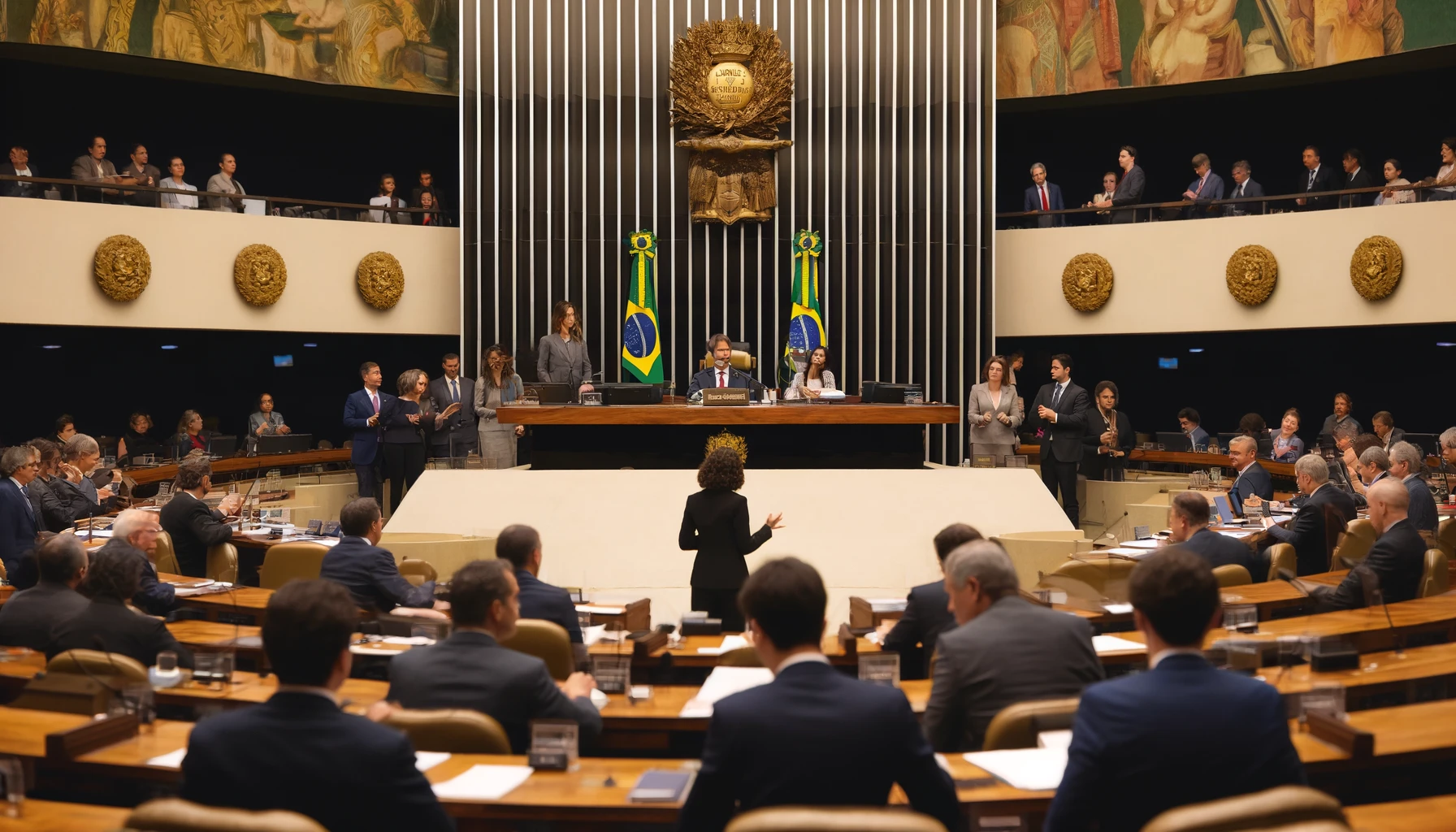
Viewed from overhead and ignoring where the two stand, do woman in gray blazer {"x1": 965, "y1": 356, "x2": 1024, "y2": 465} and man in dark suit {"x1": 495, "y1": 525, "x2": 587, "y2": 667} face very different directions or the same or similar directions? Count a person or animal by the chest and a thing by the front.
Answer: very different directions

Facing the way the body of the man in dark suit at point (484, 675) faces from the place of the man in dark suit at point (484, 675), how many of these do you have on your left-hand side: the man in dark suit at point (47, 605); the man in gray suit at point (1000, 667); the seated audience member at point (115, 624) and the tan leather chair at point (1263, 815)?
2

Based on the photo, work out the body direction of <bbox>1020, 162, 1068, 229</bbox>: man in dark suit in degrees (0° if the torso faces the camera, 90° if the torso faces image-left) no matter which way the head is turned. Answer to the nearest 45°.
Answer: approximately 0°

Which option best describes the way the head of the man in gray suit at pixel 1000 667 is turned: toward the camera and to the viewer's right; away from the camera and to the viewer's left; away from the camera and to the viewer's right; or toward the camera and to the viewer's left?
away from the camera and to the viewer's left

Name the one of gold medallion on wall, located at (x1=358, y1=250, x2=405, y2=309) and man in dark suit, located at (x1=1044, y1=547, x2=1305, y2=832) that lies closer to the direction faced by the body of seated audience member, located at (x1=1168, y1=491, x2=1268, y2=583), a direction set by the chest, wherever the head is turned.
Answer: the gold medallion on wall

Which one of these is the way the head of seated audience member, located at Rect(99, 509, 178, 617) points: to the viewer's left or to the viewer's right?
to the viewer's right

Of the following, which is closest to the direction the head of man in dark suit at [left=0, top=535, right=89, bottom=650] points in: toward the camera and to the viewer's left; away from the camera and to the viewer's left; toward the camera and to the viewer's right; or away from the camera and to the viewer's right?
away from the camera and to the viewer's right

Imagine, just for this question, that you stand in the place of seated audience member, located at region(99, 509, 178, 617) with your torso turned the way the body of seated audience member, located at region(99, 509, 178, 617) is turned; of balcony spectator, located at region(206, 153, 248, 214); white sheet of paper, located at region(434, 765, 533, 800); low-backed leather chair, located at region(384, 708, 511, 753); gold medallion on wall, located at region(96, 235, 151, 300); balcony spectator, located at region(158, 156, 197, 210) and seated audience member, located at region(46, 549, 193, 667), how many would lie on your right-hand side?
3

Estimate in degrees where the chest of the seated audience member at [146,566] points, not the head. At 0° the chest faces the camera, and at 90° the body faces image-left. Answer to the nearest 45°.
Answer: approximately 270°

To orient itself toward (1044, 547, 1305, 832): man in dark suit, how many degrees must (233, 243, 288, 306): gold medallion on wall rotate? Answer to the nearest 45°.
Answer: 0° — it already faces them

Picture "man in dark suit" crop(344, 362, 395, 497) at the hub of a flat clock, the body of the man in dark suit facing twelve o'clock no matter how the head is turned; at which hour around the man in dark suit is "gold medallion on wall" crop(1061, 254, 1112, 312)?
The gold medallion on wall is roughly at 10 o'clock from the man in dark suit.

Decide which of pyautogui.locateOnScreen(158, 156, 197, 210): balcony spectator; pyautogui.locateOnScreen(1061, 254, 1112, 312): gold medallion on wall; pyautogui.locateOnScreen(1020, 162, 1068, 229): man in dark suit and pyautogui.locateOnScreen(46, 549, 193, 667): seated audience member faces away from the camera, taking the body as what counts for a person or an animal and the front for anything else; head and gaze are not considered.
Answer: the seated audience member

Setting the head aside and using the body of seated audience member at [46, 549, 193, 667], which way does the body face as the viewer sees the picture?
away from the camera

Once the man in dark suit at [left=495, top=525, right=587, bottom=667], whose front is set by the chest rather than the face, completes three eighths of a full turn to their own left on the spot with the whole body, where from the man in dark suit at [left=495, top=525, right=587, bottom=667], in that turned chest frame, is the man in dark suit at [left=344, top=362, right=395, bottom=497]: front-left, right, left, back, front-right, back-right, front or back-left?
right

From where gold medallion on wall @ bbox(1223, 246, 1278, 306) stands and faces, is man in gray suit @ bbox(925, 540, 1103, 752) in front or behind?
in front

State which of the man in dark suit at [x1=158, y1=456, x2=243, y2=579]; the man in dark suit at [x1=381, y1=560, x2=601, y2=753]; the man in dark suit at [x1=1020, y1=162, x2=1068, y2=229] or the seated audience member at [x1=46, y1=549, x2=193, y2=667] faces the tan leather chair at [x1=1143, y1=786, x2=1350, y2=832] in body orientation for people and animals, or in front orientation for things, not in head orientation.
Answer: the man in dark suit at [x1=1020, y1=162, x2=1068, y2=229]

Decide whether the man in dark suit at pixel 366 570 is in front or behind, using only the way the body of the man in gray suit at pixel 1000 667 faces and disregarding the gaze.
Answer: in front
